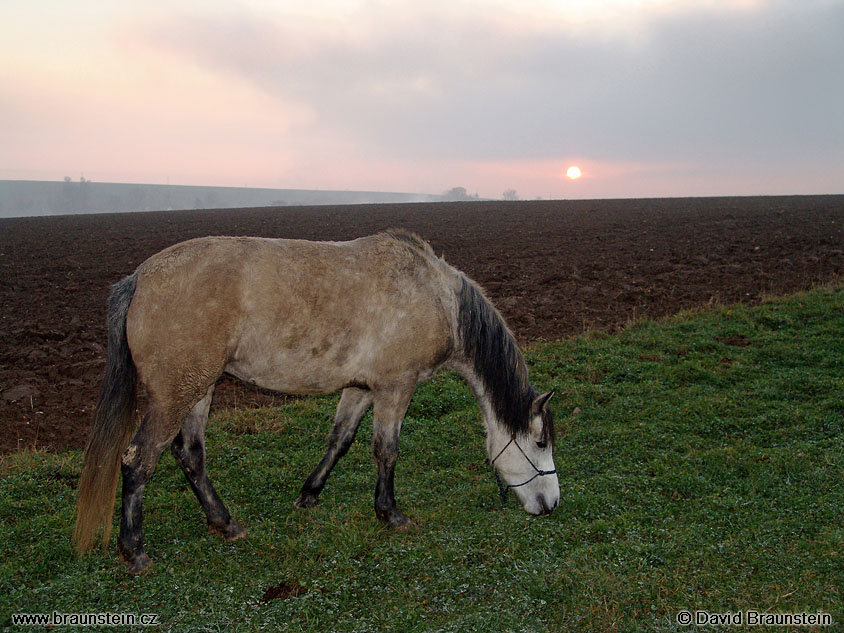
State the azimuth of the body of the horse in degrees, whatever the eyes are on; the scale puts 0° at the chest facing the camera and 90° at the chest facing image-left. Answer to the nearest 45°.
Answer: approximately 270°
